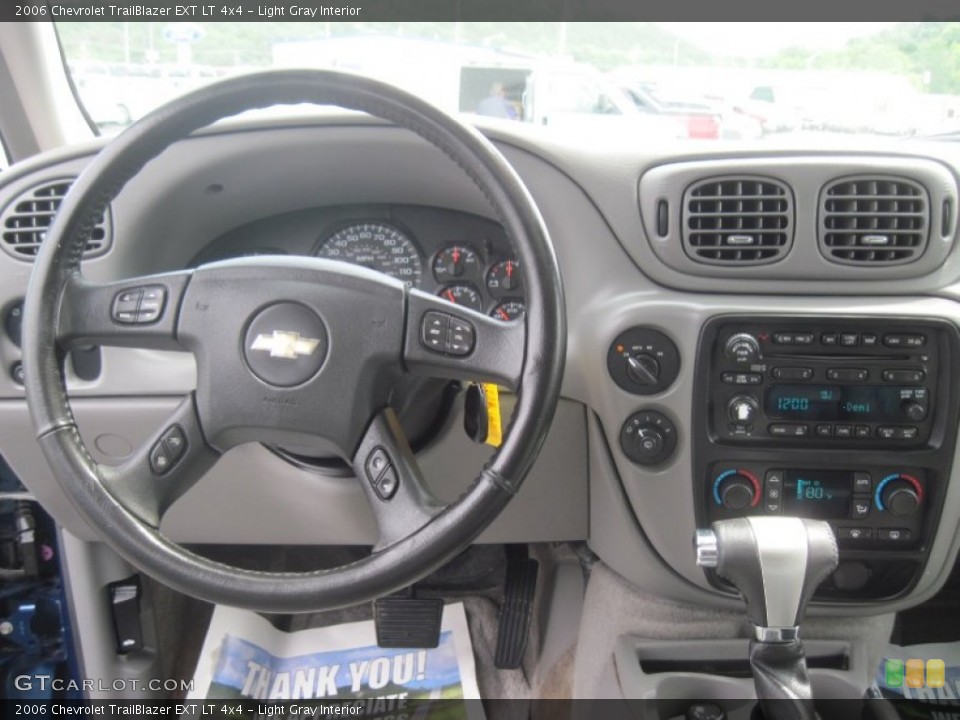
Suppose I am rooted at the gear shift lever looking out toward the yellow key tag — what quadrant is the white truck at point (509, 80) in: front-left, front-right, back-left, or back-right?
front-right

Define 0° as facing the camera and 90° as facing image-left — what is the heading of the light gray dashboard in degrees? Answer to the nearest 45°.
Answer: approximately 0°

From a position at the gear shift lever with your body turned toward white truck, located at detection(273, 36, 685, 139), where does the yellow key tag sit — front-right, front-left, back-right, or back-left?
front-left

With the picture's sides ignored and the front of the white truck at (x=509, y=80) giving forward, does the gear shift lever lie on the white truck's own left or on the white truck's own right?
on the white truck's own right

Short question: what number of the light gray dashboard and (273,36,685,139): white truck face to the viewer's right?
1

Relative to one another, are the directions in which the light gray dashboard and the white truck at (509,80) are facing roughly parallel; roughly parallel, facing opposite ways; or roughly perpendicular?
roughly perpendicular

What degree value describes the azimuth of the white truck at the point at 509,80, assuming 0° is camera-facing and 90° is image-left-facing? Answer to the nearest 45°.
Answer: approximately 270°
